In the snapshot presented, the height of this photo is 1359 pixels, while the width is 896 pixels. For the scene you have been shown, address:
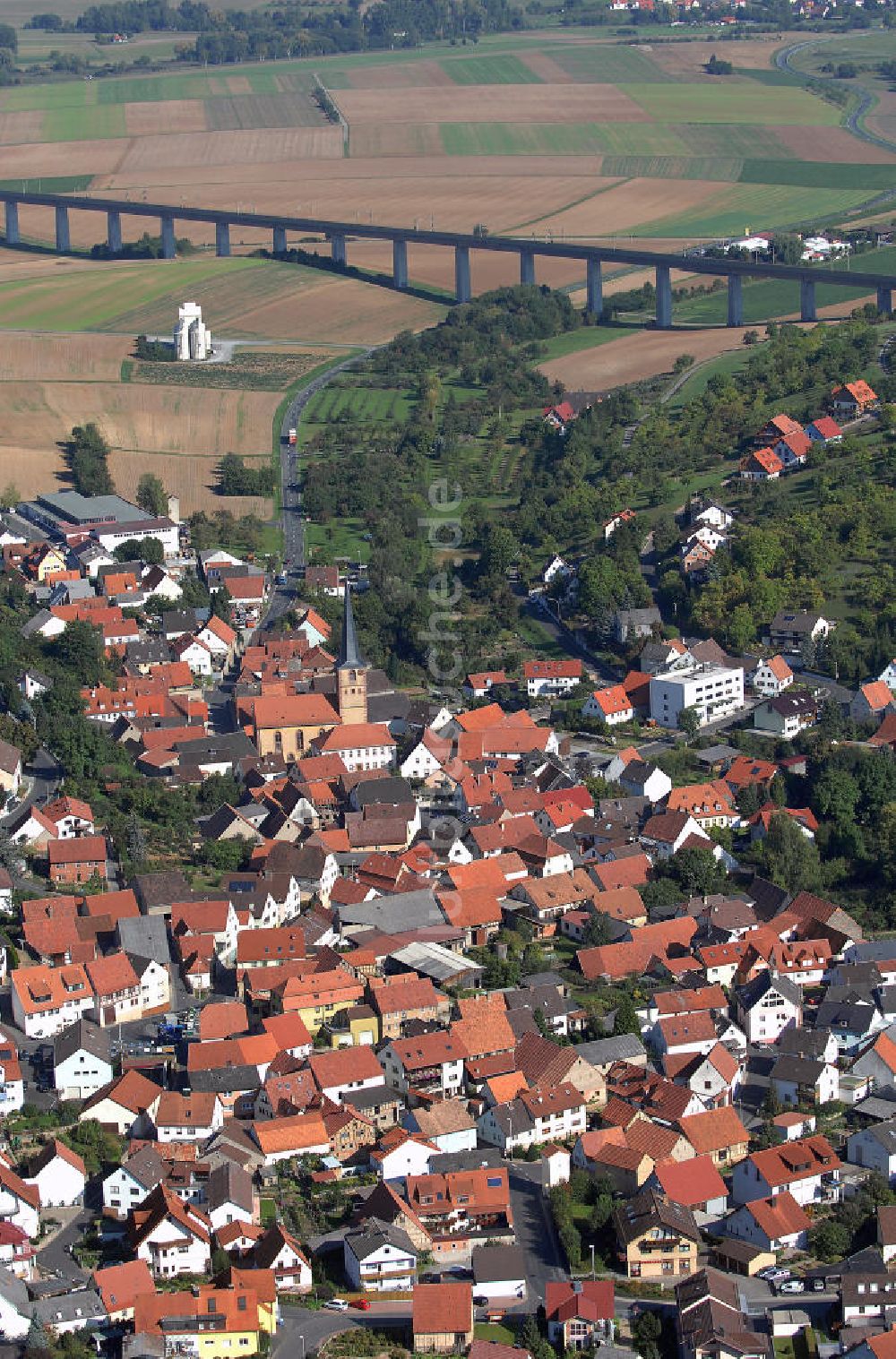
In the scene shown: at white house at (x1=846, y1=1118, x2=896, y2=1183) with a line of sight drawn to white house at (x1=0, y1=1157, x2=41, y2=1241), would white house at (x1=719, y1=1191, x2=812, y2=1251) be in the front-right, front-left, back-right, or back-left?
front-left

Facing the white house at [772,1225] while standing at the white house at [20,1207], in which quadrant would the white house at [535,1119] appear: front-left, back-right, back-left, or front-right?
front-left

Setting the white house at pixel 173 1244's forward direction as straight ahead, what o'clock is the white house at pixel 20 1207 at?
the white house at pixel 20 1207 is roughly at 4 o'clock from the white house at pixel 173 1244.

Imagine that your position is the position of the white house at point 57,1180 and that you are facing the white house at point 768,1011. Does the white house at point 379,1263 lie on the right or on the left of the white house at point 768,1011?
right

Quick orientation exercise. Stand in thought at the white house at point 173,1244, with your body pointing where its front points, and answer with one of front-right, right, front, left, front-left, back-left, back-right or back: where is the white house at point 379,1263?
left

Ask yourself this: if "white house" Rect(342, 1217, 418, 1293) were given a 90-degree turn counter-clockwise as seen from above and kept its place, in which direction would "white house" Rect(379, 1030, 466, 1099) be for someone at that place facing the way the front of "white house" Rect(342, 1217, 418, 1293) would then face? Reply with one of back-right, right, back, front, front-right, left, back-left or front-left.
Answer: left

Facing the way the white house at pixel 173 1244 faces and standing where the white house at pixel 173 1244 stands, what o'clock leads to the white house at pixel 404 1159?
the white house at pixel 404 1159 is roughly at 8 o'clock from the white house at pixel 173 1244.

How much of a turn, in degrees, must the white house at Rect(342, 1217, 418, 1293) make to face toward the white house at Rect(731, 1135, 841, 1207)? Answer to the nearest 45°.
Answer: approximately 90° to its left

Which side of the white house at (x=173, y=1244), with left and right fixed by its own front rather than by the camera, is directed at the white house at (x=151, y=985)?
back

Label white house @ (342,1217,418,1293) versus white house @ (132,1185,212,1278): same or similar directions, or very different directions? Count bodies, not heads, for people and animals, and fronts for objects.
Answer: same or similar directions

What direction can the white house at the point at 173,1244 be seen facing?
toward the camera

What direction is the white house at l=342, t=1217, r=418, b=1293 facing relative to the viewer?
toward the camera

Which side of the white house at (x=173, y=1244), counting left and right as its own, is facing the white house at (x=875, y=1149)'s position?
left

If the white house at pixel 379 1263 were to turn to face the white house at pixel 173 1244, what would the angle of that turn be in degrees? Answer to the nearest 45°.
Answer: approximately 90° to its right

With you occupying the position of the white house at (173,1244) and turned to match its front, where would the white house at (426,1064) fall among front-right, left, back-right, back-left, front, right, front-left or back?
back-left

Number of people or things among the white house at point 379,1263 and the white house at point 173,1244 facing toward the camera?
2
